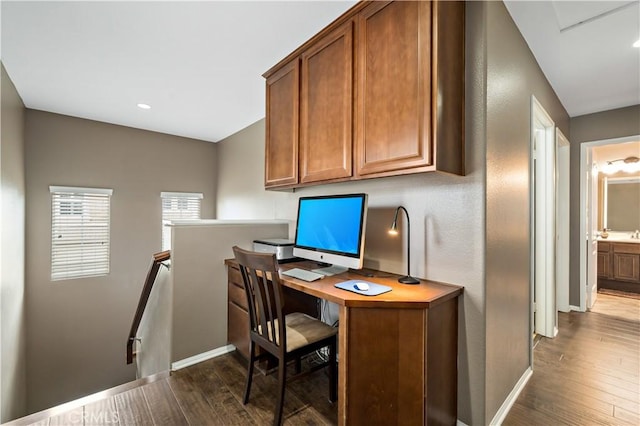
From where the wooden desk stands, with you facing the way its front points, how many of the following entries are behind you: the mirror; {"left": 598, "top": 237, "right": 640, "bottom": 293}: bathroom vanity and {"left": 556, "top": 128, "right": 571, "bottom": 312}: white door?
3

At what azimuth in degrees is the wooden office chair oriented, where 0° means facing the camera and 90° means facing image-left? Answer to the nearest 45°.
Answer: approximately 225°

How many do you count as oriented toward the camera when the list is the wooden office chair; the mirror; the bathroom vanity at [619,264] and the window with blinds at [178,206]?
3

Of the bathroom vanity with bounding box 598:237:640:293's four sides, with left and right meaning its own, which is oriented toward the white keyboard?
front

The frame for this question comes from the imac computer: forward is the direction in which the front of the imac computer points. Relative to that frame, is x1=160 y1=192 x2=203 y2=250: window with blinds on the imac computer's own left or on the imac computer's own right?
on the imac computer's own right

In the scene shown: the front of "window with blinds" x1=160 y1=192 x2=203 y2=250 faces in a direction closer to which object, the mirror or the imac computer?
the imac computer

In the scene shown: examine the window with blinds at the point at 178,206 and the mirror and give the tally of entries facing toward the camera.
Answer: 2

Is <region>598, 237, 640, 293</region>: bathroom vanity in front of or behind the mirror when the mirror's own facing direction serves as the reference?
in front

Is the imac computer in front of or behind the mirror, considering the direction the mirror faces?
in front

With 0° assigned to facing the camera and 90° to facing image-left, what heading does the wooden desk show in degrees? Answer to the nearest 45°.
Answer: approximately 45°

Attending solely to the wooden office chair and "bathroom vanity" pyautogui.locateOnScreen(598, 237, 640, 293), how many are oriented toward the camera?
1

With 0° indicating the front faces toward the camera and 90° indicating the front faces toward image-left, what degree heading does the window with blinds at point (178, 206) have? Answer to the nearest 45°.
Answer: approximately 0°
